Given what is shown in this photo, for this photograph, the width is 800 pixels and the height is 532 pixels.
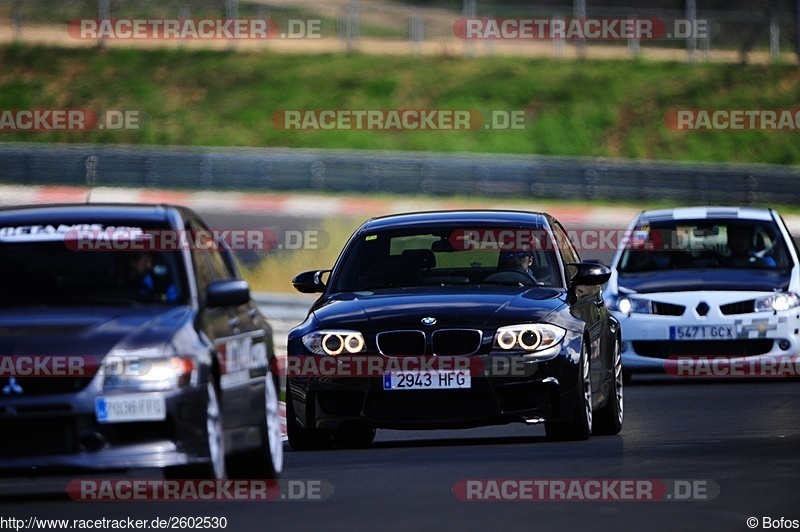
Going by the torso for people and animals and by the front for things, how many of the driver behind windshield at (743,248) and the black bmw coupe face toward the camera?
2

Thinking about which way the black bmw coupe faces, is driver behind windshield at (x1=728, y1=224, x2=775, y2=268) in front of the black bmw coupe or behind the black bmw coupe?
behind

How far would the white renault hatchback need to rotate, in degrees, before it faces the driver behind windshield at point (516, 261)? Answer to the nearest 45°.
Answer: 0° — it already faces them

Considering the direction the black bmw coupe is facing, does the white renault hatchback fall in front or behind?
behind

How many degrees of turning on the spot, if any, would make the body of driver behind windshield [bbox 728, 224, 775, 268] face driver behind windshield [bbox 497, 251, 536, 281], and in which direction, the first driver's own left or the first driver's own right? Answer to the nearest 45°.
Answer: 0° — they already face them

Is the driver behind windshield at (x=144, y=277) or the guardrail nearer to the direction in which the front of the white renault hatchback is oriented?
the driver behind windshield

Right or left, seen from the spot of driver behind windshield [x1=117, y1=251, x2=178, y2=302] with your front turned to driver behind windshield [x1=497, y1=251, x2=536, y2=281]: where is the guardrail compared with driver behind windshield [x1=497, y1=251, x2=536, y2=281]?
left

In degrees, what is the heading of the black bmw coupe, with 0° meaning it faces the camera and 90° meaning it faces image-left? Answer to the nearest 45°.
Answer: approximately 0°

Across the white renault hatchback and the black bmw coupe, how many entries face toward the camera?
2

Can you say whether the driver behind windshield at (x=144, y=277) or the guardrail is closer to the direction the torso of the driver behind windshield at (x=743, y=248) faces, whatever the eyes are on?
the driver behind windshield
